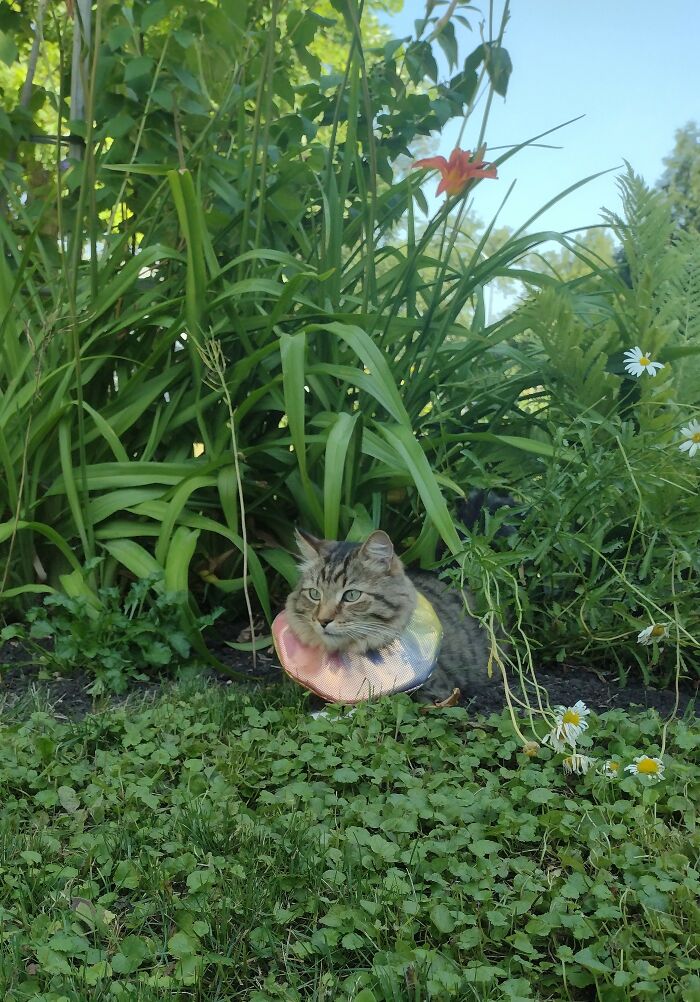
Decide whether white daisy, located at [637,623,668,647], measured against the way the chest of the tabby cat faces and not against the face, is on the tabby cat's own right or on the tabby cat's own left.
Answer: on the tabby cat's own left

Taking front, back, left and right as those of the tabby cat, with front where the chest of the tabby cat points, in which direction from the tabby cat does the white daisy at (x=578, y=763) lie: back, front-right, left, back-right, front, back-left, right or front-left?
left

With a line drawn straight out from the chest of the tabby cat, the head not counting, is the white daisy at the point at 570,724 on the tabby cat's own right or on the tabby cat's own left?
on the tabby cat's own left

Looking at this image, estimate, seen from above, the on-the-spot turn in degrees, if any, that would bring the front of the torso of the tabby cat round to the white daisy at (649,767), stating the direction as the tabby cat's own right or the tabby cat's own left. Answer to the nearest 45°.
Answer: approximately 90° to the tabby cat's own left

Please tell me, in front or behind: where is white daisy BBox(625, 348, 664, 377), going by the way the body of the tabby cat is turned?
behind

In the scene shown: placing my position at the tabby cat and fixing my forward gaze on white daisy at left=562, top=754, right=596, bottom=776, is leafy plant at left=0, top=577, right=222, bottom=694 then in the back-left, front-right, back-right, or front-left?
back-right

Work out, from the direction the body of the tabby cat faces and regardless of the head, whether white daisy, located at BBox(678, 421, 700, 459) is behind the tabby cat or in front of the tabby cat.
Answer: behind

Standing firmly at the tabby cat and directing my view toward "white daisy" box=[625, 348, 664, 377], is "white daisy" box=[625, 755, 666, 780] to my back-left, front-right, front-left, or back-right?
front-right

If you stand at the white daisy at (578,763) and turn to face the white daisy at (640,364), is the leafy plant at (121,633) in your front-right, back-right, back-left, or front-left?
front-left

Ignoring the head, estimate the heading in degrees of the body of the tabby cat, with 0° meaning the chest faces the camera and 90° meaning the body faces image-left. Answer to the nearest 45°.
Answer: approximately 45°

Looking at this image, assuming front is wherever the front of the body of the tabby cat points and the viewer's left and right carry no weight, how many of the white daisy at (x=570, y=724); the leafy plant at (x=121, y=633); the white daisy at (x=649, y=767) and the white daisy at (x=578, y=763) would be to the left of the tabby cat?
3
